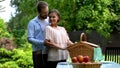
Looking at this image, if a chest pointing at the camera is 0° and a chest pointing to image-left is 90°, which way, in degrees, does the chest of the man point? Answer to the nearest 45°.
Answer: approximately 315°
